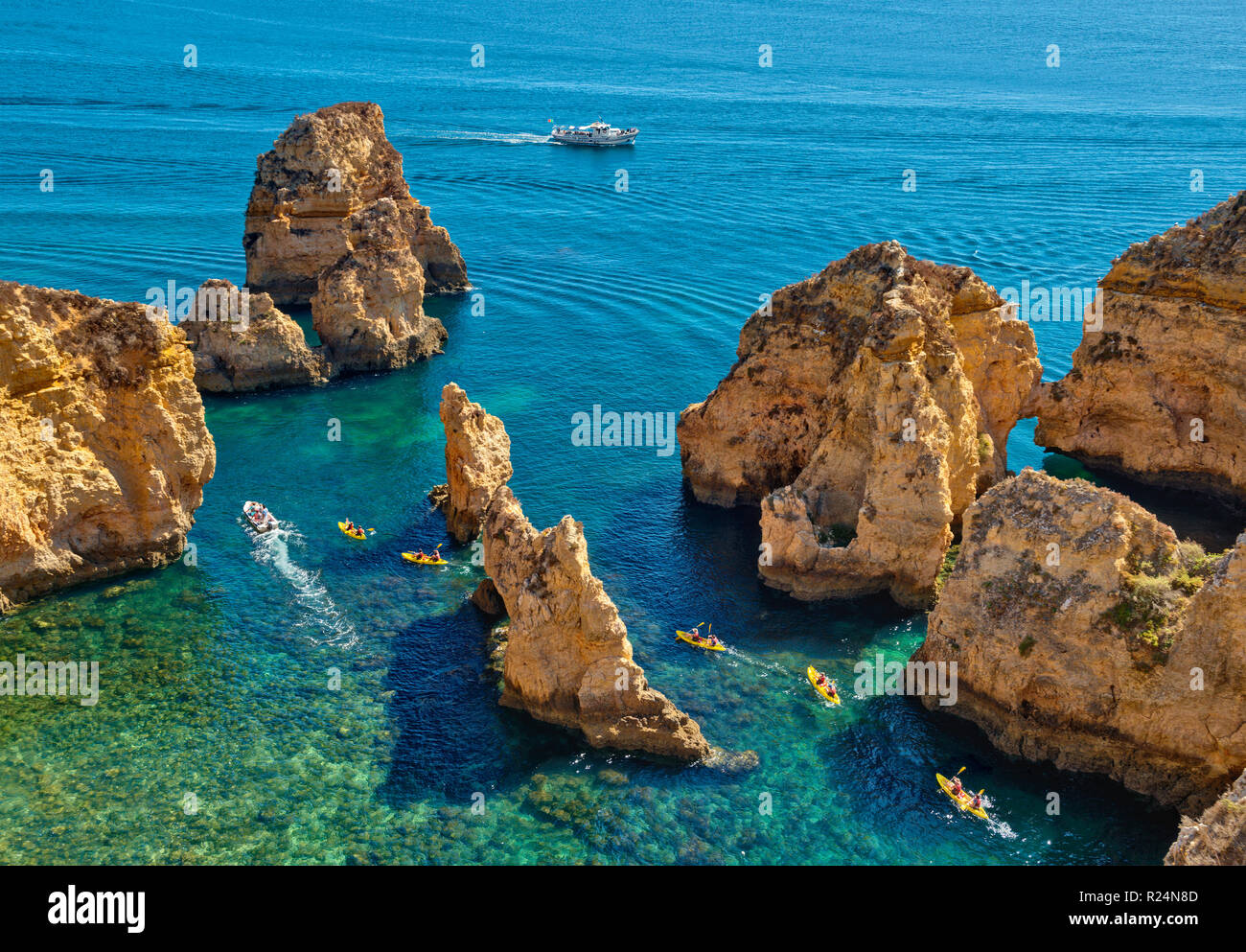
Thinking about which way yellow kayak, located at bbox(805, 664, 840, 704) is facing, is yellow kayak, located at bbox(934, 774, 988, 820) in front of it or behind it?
behind

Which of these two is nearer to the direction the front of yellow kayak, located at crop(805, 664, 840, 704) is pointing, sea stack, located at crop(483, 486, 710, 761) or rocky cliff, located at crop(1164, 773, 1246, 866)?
the sea stack

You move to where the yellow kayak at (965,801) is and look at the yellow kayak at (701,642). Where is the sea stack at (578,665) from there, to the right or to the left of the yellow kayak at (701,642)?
left

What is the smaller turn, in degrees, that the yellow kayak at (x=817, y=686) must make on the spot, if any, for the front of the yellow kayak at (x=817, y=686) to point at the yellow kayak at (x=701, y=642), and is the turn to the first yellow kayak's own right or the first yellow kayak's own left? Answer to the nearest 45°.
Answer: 0° — it already faces it

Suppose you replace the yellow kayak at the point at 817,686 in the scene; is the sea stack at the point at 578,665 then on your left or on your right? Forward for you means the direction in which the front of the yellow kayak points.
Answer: on your left

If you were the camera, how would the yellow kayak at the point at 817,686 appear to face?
facing away from the viewer and to the left of the viewer

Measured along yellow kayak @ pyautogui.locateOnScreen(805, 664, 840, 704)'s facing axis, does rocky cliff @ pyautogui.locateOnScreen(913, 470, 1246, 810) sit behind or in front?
behind
